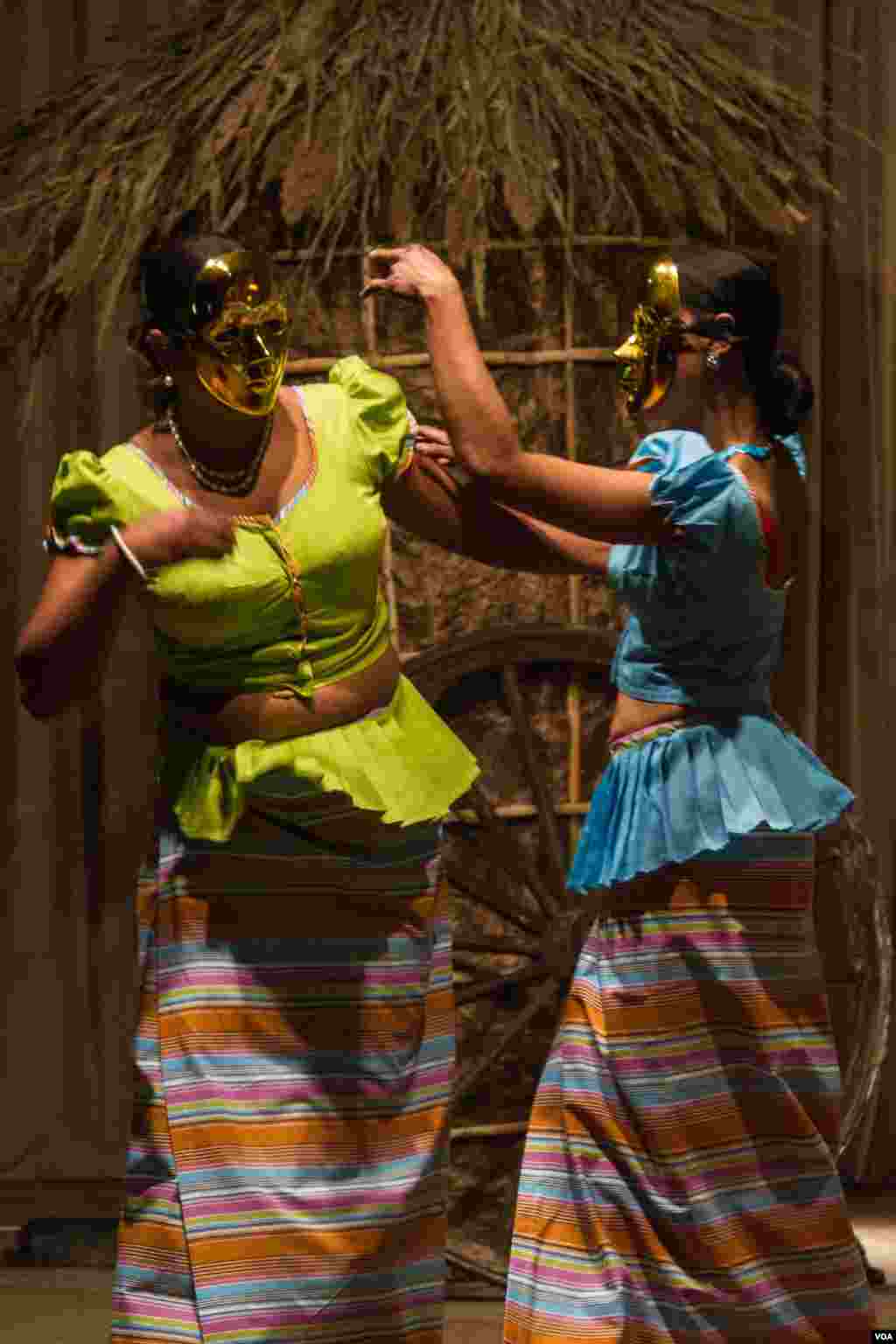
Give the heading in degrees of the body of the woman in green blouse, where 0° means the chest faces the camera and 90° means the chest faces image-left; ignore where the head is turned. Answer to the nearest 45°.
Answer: approximately 315°

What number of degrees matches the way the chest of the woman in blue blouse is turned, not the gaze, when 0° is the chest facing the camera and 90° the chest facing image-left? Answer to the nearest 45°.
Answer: approximately 135°

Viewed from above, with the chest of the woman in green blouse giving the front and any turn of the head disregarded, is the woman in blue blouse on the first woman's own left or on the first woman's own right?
on the first woman's own left

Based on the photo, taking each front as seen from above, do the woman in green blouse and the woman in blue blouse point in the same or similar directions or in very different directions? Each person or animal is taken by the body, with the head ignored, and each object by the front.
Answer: very different directions

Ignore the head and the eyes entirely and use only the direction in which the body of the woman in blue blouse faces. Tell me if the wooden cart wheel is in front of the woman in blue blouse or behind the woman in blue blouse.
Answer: in front

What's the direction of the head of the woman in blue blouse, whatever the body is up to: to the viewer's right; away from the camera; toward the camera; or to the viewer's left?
to the viewer's left

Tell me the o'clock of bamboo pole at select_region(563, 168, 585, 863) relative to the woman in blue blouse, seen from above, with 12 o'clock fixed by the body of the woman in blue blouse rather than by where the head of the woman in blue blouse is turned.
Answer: The bamboo pole is roughly at 1 o'clock from the woman in blue blouse.

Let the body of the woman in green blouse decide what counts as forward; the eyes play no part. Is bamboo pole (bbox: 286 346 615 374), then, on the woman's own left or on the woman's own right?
on the woman's own left

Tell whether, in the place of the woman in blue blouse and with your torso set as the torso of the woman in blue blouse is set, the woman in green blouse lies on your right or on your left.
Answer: on your left

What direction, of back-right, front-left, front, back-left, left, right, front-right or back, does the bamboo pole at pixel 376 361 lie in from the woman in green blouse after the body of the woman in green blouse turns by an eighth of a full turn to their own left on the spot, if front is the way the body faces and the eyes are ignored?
left
